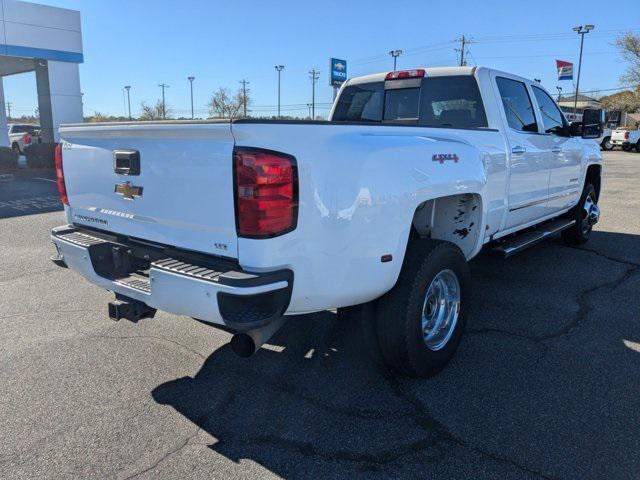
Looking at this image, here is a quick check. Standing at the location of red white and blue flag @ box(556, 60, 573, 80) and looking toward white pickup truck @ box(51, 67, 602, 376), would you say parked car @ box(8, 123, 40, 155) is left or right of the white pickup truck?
right

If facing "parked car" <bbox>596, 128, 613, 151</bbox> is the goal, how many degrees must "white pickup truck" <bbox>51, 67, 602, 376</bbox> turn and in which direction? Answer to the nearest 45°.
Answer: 0° — it already faces it

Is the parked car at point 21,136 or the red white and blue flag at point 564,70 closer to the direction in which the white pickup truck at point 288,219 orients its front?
the red white and blue flag

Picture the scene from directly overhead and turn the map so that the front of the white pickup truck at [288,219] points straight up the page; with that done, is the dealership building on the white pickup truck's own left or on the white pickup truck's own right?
on the white pickup truck's own left

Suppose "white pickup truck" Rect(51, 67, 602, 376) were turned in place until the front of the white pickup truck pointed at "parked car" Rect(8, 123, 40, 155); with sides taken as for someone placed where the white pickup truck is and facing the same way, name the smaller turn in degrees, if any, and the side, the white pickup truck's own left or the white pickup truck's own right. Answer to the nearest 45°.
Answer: approximately 90° to the white pickup truck's own left

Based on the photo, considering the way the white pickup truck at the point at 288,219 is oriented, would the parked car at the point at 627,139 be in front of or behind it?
in front

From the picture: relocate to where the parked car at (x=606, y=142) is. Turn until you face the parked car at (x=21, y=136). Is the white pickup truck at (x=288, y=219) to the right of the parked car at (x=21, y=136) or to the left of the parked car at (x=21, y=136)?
left

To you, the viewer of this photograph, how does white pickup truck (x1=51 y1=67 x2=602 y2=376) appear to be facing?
facing away from the viewer and to the right of the viewer

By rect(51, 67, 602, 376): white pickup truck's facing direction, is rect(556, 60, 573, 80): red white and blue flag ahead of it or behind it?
ahead
